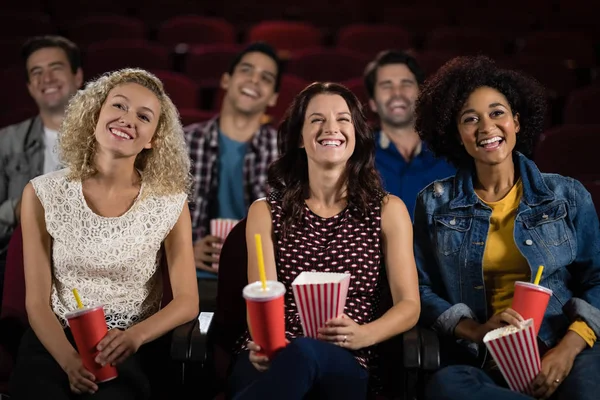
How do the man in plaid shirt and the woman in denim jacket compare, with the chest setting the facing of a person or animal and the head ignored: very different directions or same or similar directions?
same or similar directions

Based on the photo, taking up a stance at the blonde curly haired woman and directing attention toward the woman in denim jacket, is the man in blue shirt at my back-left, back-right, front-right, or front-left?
front-left

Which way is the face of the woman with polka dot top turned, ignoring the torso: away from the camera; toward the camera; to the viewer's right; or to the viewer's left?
toward the camera

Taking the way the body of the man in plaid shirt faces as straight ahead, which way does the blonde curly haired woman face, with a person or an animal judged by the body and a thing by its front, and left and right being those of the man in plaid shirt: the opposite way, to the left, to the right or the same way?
the same way

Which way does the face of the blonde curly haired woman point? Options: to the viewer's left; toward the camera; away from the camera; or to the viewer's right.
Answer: toward the camera

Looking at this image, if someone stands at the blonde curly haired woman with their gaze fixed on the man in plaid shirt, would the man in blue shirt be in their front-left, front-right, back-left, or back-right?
front-right

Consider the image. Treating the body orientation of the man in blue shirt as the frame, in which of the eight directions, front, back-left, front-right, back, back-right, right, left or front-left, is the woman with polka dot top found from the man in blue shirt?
front

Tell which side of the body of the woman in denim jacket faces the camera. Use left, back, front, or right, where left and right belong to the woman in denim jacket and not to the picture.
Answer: front

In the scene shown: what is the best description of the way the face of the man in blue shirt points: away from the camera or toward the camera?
toward the camera

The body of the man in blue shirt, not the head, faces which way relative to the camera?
toward the camera

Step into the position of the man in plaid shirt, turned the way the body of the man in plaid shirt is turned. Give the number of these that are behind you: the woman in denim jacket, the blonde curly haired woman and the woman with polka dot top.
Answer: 0

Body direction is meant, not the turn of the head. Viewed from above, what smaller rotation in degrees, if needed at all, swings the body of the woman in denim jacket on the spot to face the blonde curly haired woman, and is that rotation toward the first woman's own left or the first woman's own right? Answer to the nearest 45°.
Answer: approximately 90° to the first woman's own right

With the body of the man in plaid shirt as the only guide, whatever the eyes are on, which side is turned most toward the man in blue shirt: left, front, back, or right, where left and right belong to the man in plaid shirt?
left

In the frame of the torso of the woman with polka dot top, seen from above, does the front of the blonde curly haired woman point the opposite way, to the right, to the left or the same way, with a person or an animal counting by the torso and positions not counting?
the same way

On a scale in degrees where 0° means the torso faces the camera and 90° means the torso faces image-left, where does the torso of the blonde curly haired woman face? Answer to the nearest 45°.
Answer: approximately 0°

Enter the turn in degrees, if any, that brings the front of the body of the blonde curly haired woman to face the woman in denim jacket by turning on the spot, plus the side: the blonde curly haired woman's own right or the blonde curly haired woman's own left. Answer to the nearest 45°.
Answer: approximately 90° to the blonde curly haired woman's own left
